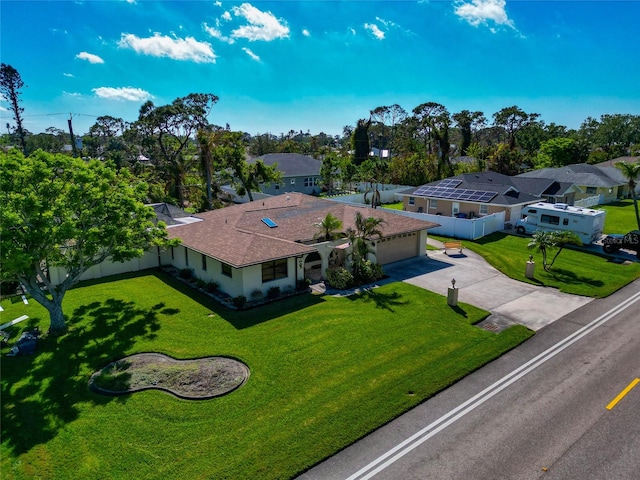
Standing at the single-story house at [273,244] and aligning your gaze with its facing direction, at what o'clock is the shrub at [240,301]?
The shrub is roughly at 2 o'clock from the single-story house.

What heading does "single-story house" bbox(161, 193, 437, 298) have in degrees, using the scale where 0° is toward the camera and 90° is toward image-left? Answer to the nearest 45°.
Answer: approximately 315°

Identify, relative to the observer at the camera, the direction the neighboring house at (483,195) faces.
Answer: facing the viewer and to the right of the viewer

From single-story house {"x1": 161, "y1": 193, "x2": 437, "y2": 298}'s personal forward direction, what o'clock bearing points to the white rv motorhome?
The white rv motorhome is roughly at 10 o'clock from the single-story house.

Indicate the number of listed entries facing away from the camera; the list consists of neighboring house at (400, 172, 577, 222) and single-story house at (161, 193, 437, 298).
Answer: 0

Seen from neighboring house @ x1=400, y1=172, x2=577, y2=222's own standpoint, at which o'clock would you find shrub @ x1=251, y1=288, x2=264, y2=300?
The shrub is roughly at 2 o'clock from the neighboring house.

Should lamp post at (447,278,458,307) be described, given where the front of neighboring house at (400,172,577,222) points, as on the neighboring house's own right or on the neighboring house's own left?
on the neighboring house's own right

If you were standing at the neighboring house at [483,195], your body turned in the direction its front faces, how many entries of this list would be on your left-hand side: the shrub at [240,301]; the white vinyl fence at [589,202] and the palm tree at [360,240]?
1

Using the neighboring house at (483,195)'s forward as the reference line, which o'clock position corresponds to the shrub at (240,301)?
The shrub is roughly at 2 o'clock from the neighboring house.

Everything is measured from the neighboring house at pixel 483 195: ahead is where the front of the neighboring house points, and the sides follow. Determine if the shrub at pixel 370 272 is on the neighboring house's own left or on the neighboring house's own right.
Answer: on the neighboring house's own right

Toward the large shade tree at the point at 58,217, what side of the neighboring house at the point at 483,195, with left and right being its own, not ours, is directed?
right

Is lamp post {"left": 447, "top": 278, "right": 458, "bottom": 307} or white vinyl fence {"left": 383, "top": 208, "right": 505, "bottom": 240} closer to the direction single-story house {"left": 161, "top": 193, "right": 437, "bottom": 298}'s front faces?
the lamp post

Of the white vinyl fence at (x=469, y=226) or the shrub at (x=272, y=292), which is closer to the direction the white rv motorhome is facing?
the white vinyl fence

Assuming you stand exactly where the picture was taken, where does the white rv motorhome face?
facing away from the viewer and to the left of the viewer

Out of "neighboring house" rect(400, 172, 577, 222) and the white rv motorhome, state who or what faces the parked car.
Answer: the neighboring house

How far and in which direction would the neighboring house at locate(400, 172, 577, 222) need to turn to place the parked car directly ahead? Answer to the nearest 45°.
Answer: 0° — it already faces it

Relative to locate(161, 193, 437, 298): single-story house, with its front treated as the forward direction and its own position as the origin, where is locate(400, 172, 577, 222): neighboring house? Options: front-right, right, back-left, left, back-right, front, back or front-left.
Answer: left
